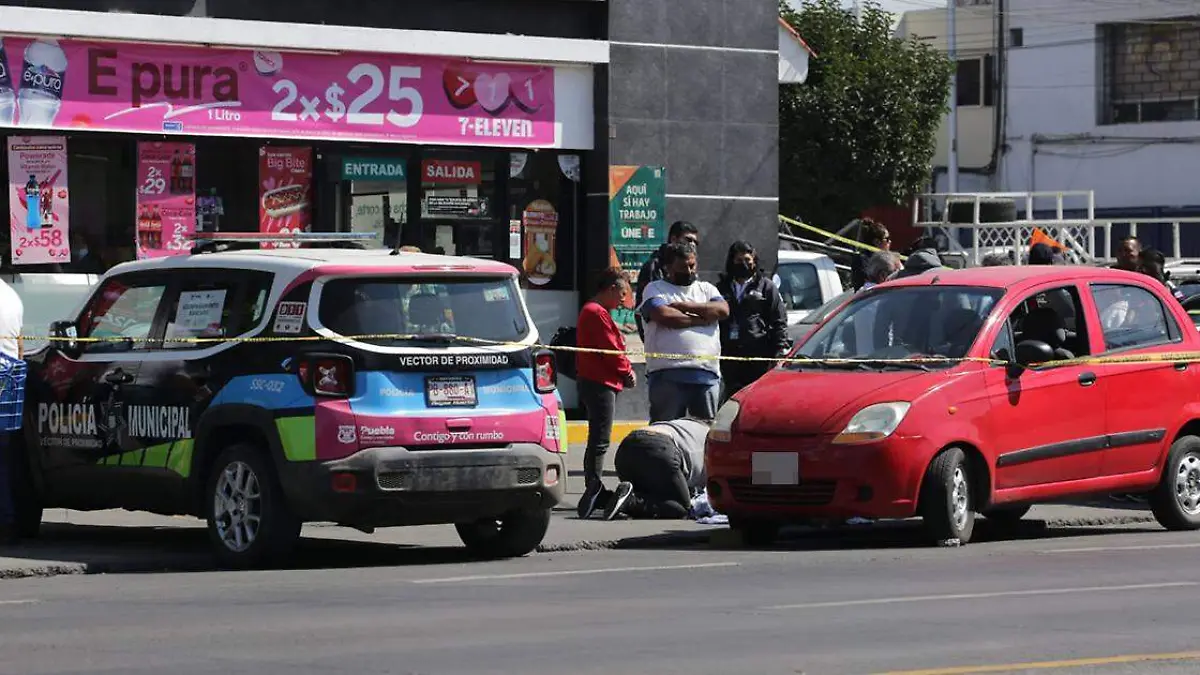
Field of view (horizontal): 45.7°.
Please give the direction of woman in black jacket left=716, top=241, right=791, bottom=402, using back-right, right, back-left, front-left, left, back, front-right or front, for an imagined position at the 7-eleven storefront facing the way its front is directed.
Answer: front-left

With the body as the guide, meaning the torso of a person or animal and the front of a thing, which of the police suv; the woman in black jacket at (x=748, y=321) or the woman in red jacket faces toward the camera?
the woman in black jacket

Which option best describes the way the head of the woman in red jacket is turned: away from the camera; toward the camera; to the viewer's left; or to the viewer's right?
to the viewer's right

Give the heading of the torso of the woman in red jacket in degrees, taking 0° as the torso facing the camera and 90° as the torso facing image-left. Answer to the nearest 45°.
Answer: approximately 270°

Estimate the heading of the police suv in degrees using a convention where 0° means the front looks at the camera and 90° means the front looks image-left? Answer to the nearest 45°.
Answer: approximately 135°

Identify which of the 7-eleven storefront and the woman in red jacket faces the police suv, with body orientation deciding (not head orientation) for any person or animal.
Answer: the 7-eleven storefront

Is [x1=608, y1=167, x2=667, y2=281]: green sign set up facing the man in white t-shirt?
yes

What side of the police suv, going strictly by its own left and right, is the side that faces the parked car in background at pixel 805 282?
right

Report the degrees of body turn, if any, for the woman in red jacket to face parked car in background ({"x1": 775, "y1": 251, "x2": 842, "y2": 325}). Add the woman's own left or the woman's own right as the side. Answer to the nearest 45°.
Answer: approximately 90° to the woman's own left

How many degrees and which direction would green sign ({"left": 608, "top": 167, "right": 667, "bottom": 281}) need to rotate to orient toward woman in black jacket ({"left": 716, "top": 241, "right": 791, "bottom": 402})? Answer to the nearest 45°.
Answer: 0° — it already faces them
